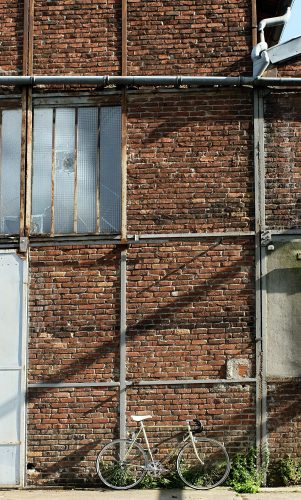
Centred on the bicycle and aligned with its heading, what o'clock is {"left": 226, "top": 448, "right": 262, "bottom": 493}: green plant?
The green plant is roughly at 12 o'clock from the bicycle.

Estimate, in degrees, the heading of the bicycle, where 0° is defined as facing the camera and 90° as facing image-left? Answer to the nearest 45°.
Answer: approximately 270°

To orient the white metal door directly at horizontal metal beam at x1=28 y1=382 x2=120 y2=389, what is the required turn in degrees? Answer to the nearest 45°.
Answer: approximately 90° to its left

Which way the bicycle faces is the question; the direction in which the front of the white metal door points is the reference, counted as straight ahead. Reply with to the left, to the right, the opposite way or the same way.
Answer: to the left

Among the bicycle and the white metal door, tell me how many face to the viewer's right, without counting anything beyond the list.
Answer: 1

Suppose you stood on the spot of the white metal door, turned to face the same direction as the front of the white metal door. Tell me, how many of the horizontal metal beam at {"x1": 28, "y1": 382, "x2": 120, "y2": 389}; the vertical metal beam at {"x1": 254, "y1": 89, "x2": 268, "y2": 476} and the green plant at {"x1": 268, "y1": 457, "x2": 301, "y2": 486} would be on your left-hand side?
3

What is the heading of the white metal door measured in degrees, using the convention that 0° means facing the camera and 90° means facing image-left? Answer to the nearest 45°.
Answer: approximately 0°

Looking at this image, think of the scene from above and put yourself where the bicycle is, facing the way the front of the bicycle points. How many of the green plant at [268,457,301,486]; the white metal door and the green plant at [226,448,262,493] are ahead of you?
2
